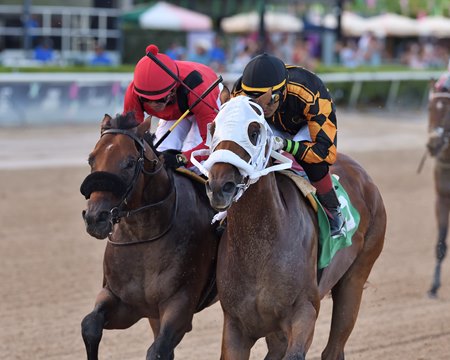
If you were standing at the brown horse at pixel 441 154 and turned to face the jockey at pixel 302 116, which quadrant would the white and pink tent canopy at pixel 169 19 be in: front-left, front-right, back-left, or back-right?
back-right

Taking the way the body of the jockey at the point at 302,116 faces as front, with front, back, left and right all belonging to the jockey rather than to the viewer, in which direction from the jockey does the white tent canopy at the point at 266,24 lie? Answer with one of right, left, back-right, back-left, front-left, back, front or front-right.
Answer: back-right

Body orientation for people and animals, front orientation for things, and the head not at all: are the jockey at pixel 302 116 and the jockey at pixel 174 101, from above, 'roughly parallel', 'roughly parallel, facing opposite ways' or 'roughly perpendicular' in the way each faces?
roughly parallel

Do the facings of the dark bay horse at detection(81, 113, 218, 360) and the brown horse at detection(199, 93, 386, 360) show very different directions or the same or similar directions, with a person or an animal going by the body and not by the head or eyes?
same or similar directions

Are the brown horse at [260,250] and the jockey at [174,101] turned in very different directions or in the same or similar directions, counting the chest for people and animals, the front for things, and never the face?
same or similar directions

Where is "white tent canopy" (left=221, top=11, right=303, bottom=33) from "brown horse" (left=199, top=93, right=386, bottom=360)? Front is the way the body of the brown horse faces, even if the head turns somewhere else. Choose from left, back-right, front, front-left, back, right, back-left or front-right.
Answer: back-right

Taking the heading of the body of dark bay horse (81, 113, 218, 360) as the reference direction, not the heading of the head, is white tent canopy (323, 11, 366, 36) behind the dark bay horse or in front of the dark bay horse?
behind

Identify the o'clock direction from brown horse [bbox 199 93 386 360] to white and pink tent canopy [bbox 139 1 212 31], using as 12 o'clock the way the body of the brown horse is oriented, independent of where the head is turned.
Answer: The white and pink tent canopy is roughly at 4 o'clock from the brown horse.

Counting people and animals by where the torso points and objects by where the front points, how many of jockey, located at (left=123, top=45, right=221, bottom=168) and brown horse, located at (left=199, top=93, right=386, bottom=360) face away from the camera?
0

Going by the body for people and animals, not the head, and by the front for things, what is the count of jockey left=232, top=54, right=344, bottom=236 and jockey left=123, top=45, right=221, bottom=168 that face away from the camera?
0

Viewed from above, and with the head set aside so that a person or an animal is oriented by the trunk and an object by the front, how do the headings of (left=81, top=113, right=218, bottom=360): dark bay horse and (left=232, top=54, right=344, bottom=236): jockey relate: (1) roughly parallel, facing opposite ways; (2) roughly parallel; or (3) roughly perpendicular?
roughly parallel

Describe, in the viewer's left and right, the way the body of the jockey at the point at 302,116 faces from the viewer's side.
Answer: facing the viewer and to the left of the viewer

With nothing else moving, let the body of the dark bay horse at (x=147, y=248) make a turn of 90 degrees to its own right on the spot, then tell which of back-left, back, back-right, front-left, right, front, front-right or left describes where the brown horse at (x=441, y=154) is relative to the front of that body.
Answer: right
